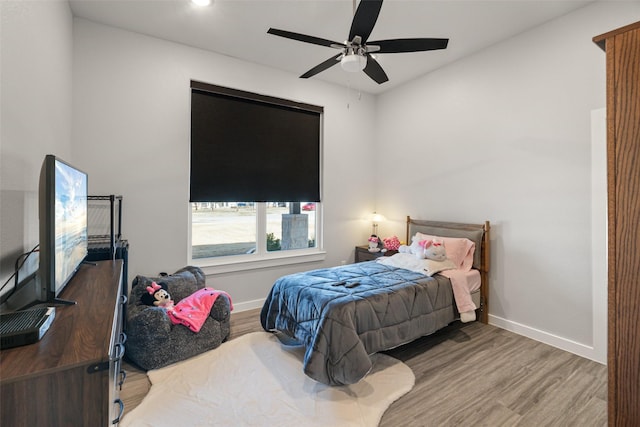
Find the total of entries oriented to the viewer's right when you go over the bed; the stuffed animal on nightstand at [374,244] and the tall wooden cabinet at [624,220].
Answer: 0

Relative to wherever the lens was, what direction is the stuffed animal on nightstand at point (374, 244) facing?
facing the viewer and to the left of the viewer

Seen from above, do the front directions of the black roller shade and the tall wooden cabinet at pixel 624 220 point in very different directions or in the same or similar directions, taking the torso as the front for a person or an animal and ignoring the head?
very different directions

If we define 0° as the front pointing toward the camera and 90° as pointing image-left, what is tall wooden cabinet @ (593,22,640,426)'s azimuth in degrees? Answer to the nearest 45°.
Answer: approximately 90°

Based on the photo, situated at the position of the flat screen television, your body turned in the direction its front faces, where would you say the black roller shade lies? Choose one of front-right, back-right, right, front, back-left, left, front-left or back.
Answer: front-left

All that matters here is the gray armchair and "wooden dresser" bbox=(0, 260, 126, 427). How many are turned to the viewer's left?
0

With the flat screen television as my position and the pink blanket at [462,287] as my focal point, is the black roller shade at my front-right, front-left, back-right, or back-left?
front-left

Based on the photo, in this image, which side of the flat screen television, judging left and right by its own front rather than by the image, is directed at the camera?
right

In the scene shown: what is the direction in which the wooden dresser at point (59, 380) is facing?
to the viewer's right

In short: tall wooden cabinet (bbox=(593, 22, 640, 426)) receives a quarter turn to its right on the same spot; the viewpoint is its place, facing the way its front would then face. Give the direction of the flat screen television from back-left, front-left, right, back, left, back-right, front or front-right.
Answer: back-left

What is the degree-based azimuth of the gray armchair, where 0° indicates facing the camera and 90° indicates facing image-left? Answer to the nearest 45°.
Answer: approximately 315°

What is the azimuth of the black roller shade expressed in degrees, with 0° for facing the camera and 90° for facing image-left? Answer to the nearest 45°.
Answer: approximately 315°

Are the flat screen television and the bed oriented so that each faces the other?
yes
